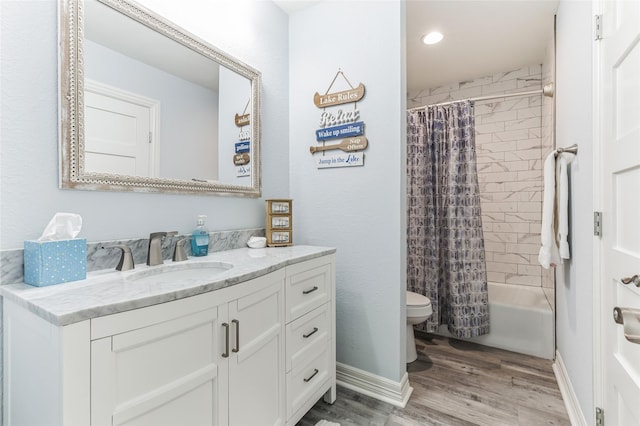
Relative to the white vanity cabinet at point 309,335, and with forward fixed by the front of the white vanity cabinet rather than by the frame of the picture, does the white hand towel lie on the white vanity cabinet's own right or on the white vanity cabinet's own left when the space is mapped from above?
on the white vanity cabinet's own left

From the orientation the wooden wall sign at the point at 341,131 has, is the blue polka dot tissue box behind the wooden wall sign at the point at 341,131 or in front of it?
in front

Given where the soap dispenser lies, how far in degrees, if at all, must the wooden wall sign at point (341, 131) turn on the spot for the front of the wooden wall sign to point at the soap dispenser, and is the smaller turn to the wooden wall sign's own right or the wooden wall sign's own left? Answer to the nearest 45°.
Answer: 0° — it already faces it

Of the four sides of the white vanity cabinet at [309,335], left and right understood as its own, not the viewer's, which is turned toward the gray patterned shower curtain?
left

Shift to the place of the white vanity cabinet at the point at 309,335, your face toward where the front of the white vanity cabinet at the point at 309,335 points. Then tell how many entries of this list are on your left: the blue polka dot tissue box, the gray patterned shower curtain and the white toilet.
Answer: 2

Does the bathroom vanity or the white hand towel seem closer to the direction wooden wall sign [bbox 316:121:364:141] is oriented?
the bathroom vanity

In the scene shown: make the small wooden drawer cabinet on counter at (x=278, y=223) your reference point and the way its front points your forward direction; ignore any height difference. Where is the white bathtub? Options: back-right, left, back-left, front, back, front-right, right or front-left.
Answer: left

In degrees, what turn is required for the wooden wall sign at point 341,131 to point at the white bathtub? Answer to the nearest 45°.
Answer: approximately 135° to its left

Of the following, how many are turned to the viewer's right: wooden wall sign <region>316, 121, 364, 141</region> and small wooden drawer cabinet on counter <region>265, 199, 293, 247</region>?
0

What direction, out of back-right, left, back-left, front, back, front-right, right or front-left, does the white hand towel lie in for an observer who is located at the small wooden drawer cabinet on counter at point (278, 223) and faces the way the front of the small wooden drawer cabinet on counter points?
left

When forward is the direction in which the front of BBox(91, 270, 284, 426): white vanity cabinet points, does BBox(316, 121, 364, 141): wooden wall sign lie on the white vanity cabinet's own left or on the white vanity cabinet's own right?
on the white vanity cabinet's own left
